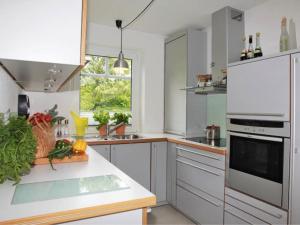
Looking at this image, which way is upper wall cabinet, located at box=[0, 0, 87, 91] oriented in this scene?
to the viewer's right

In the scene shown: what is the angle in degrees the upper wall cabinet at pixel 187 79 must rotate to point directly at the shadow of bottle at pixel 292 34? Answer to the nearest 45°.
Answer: approximately 90° to its left

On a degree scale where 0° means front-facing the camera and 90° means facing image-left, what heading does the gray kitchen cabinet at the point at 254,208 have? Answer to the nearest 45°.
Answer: approximately 45°

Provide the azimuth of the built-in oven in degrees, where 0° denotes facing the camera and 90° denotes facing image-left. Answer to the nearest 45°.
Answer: approximately 45°

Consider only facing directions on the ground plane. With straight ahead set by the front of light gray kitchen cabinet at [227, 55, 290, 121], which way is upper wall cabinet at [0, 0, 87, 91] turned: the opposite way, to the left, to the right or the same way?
the opposite way

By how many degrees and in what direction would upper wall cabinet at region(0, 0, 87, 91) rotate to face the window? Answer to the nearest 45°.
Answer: approximately 90° to its left
